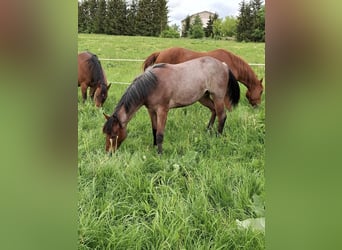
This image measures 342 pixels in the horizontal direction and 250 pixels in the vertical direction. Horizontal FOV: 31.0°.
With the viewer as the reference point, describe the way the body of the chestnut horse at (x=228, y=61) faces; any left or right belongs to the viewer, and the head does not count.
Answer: facing to the right of the viewer

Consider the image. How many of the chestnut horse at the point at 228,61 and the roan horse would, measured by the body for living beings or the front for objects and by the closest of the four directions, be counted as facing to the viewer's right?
1

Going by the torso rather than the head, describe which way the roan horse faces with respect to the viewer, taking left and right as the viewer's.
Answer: facing the viewer and to the left of the viewer

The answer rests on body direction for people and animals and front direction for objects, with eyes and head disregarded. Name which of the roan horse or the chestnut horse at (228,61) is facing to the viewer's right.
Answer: the chestnut horse
